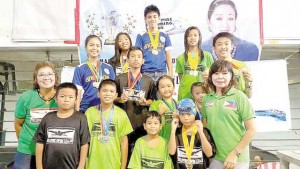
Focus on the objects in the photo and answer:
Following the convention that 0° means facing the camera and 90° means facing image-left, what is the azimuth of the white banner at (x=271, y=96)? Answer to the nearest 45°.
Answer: approximately 0°

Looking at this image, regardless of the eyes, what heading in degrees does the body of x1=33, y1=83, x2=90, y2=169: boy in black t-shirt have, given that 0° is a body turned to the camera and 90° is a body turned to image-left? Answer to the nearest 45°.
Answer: approximately 0°

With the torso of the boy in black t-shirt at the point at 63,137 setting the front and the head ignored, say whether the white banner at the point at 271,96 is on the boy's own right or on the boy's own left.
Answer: on the boy's own left

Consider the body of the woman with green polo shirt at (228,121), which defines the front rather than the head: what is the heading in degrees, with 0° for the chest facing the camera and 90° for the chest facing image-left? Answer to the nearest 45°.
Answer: approximately 45°
